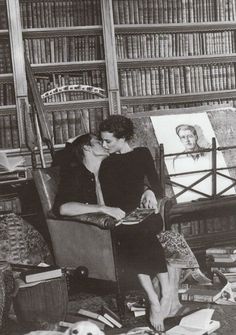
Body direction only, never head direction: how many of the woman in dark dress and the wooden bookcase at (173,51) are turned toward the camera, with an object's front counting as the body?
2

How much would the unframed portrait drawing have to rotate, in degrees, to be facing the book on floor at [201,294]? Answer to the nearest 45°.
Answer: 0° — it already faces it

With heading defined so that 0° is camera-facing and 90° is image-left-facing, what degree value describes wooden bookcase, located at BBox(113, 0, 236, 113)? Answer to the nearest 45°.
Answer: approximately 0°

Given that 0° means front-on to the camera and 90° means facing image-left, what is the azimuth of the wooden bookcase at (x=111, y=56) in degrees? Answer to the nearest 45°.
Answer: approximately 0°

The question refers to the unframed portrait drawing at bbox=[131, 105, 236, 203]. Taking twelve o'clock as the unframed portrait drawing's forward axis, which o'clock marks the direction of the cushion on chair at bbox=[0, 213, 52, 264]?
The cushion on chair is roughly at 2 o'clock from the unframed portrait drawing.
